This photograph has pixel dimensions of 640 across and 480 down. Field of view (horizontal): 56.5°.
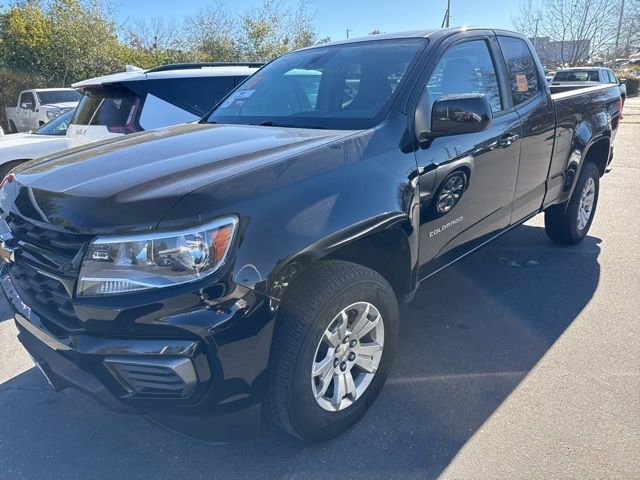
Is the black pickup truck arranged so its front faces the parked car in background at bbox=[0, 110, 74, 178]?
no

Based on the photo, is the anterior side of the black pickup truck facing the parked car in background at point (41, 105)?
no

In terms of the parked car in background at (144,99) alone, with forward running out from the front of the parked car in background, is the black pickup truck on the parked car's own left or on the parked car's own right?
on the parked car's own right

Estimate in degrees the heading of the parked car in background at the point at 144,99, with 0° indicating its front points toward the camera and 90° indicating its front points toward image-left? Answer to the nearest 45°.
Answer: approximately 225°

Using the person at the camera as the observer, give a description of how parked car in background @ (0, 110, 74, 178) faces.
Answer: facing the viewer and to the left of the viewer

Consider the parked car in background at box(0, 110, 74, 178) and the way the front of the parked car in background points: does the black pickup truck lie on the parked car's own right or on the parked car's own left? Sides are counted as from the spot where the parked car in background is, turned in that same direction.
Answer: on the parked car's own left
